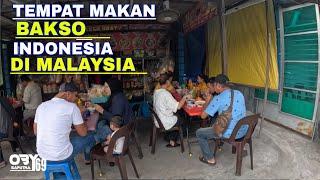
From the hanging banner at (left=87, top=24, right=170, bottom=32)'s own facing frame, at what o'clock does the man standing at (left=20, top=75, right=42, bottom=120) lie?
The man standing is roughly at 1 o'clock from the hanging banner.

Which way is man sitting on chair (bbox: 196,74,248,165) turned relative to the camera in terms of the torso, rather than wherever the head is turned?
to the viewer's left

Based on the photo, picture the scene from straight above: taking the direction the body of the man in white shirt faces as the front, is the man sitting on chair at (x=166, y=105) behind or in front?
in front

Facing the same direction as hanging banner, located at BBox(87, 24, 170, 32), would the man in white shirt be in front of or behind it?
in front

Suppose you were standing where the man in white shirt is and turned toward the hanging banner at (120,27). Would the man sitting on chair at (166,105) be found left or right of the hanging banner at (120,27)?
right

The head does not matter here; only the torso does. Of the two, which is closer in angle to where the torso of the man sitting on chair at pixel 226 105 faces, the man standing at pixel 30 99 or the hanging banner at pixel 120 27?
the man standing

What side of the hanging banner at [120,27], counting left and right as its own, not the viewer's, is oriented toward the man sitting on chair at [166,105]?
front

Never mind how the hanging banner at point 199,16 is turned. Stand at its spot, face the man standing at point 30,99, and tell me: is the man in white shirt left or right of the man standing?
left

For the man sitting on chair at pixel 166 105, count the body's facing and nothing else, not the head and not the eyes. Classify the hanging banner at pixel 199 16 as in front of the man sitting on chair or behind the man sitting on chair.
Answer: in front

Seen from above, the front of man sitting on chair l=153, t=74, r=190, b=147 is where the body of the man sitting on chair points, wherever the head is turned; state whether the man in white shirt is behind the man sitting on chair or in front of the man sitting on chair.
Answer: behind

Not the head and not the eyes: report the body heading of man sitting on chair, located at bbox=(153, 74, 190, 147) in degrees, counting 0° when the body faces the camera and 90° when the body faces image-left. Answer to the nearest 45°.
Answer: approximately 225°

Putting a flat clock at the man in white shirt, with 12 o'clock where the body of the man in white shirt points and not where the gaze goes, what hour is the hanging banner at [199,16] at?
The hanging banner is roughly at 12 o'clock from the man in white shirt.

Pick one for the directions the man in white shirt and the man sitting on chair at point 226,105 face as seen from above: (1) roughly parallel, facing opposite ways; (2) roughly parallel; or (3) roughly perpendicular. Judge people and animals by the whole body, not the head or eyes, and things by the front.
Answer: roughly perpendicular

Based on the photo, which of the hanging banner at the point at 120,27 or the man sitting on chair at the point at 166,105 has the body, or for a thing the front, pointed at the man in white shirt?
the hanging banner

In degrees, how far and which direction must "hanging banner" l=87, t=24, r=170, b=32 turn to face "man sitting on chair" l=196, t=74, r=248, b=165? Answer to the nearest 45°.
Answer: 0° — it already faces them
